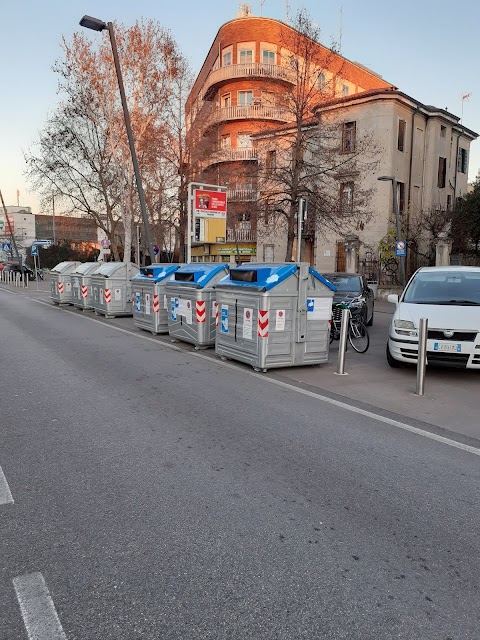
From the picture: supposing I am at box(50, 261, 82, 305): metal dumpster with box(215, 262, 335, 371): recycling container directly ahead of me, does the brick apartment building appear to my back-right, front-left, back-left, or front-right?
back-left

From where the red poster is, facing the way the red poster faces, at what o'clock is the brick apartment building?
The brick apartment building is roughly at 6 o'clock from the red poster.

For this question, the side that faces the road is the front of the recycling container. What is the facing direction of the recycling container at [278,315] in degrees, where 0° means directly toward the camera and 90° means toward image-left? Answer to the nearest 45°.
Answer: approximately 45°

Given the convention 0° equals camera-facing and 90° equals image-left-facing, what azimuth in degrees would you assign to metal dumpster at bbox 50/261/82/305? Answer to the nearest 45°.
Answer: approximately 45°

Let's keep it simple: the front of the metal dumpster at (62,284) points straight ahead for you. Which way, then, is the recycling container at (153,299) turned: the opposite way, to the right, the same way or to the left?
the same way

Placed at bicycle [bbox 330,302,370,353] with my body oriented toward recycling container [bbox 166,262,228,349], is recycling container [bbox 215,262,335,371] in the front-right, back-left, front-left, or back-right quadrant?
front-left

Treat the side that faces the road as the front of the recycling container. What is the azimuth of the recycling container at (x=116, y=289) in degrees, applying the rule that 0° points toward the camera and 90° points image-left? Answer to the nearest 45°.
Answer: approximately 45°

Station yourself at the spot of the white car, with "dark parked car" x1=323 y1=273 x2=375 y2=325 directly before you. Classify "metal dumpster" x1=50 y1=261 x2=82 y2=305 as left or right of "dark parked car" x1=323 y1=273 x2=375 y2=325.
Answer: left

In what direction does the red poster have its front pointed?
toward the camera

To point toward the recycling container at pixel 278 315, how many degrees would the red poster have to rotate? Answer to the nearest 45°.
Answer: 0° — it already faces it
